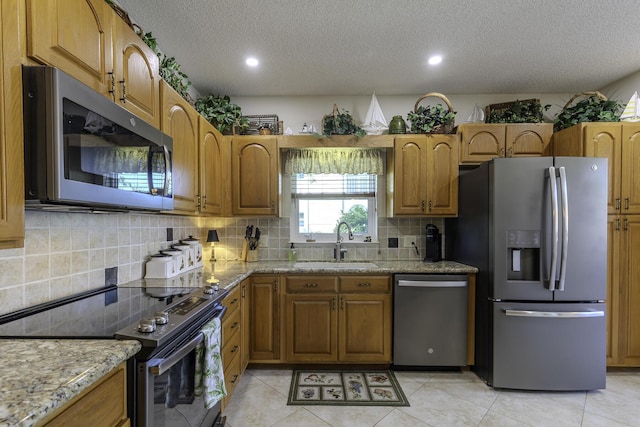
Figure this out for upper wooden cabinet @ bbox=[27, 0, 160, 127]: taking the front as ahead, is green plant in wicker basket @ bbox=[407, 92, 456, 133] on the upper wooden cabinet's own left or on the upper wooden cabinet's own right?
on the upper wooden cabinet's own left

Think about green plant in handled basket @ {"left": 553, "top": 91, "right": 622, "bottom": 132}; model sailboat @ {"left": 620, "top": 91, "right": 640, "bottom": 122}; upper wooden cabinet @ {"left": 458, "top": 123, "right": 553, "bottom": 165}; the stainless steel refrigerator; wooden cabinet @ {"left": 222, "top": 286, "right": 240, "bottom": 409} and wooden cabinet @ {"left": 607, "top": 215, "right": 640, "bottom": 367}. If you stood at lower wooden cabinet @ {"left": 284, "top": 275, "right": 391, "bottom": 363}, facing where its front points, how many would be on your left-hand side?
5

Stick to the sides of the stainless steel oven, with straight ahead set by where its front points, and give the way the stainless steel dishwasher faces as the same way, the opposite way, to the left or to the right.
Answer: to the right

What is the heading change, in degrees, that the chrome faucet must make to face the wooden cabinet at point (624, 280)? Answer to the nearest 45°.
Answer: approximately 45° to its left

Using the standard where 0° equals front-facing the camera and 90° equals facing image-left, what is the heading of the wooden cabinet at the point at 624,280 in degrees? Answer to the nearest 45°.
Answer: approximately 0°

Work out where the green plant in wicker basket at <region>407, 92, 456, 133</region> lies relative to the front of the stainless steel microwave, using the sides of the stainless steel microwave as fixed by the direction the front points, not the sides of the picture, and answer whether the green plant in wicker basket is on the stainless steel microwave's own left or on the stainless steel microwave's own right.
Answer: on the stainless steel microwave's own left

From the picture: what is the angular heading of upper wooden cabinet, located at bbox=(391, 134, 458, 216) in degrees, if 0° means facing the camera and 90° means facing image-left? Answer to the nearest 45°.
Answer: approximately 0°

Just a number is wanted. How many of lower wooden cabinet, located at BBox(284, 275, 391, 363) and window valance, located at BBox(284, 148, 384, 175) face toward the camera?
2

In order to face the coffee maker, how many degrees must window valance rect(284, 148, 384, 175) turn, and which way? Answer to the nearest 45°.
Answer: approximately 90° to its left

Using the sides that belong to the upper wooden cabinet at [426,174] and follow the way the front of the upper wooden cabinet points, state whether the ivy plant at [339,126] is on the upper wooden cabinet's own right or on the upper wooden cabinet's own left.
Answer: on the upper wooden cabinet's own right

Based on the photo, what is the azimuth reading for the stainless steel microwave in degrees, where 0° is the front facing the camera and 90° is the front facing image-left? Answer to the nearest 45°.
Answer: approximately 315°
